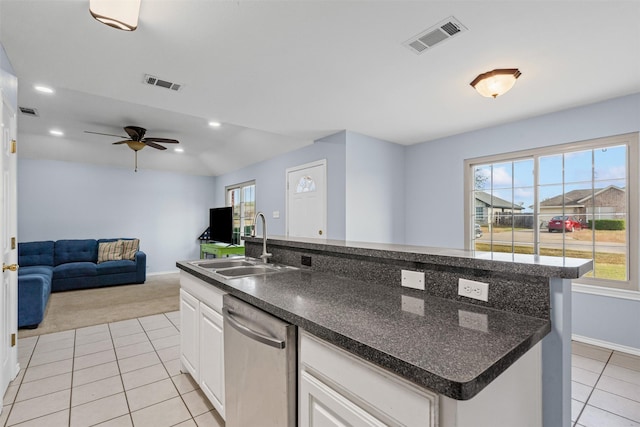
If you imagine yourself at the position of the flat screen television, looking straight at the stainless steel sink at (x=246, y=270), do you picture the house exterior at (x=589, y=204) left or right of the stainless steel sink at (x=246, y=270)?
left

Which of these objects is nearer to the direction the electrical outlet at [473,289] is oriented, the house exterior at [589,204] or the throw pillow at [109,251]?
the throw pillow

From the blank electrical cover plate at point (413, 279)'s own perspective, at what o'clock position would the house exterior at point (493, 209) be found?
The house exterior is roughly at 5 o'clock from the blank electrical cover plate.

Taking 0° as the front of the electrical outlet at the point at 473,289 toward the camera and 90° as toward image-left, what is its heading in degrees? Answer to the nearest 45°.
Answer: approximately 45°

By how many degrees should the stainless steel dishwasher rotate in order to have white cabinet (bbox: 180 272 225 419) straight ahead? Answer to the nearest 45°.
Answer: approximately 90° to its right
